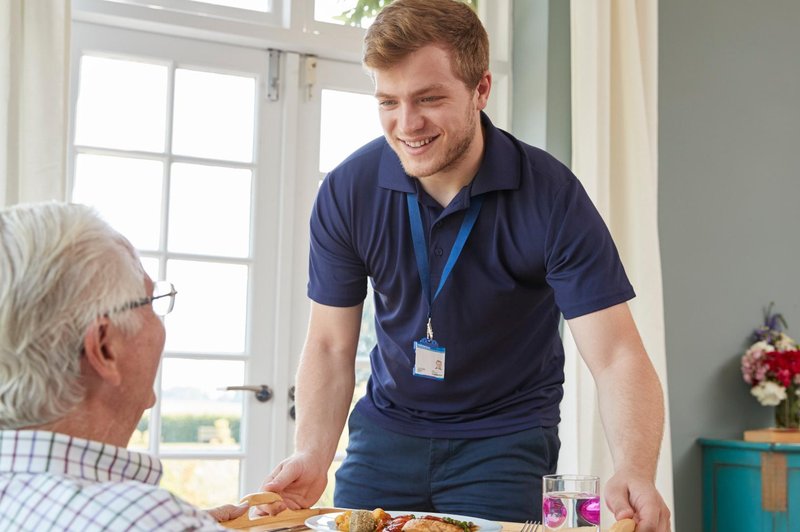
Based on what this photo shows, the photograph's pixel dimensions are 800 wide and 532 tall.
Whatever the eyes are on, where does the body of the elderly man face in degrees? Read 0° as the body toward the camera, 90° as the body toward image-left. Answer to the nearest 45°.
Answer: approximately 225°

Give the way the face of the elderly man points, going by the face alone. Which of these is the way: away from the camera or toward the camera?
away from the camera

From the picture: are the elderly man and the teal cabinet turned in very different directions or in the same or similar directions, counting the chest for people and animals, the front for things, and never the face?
very different directions

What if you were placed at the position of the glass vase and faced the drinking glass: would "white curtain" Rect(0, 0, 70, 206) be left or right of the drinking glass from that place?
right

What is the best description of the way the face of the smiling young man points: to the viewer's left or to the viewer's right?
to the viewer's left

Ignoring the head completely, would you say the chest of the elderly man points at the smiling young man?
yes

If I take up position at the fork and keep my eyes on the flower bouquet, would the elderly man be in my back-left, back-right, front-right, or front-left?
back-left
